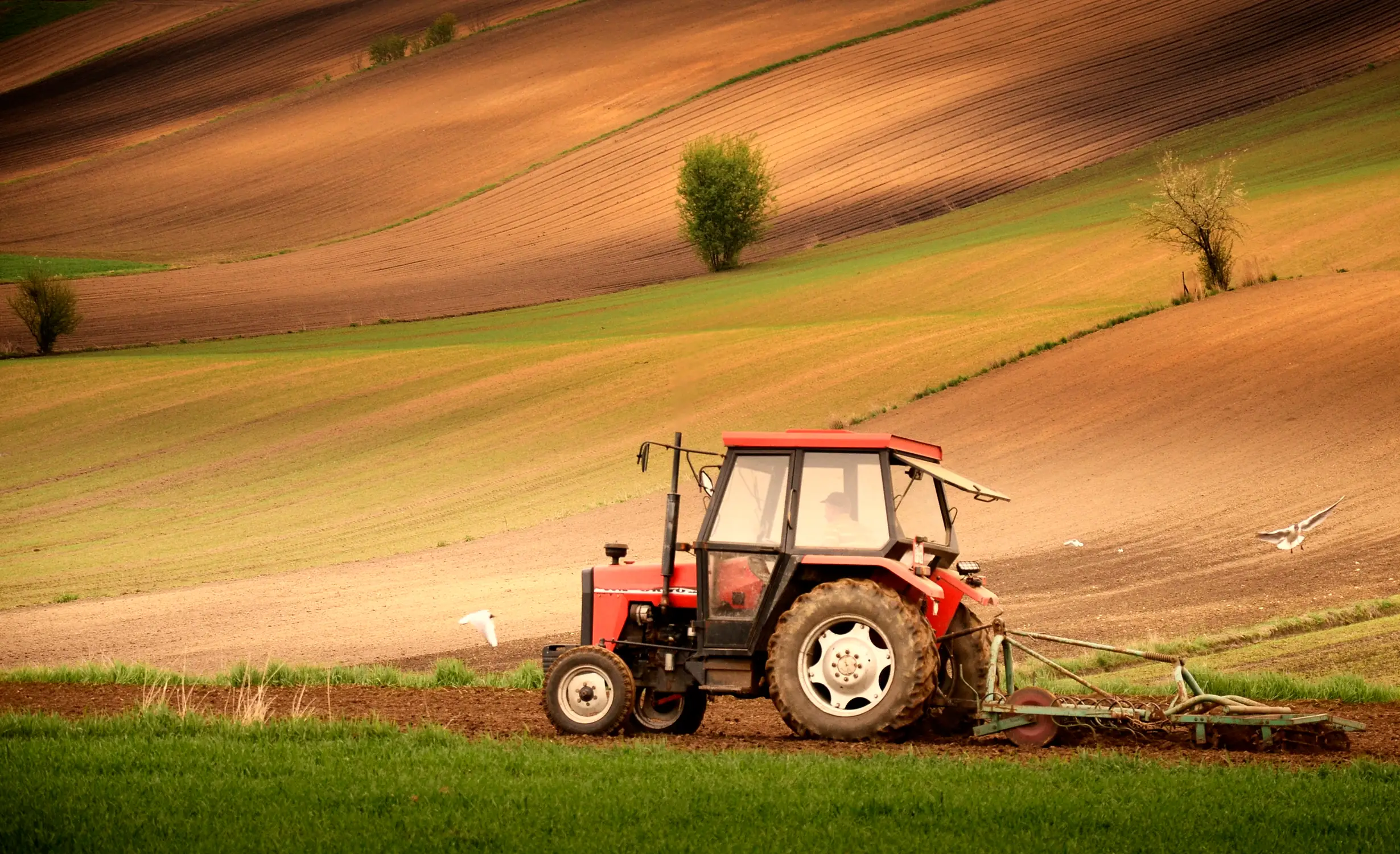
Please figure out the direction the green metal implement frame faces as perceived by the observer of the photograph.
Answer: facing to the left of the viewer

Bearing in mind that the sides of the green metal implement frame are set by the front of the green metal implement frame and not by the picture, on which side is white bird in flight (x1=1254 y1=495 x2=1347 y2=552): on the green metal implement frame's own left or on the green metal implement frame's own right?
on the green metal implement frame's own right

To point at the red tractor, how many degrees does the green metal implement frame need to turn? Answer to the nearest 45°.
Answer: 0° — it already faces it

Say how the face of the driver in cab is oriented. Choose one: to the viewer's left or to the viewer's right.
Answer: to the viewer's left

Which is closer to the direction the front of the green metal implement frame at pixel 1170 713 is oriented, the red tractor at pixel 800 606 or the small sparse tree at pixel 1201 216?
the red tractor

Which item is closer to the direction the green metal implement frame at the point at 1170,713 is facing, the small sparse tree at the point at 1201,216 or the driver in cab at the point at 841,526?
the driver in cab

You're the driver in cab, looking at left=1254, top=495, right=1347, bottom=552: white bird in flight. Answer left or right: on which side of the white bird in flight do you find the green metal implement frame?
right

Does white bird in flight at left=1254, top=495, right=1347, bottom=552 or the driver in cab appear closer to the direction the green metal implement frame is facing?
the driver in cab

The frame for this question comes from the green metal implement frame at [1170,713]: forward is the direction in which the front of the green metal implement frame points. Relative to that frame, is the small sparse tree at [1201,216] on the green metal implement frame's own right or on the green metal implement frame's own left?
on the green metal implement frame's own right

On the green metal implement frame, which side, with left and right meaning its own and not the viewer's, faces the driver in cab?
front
